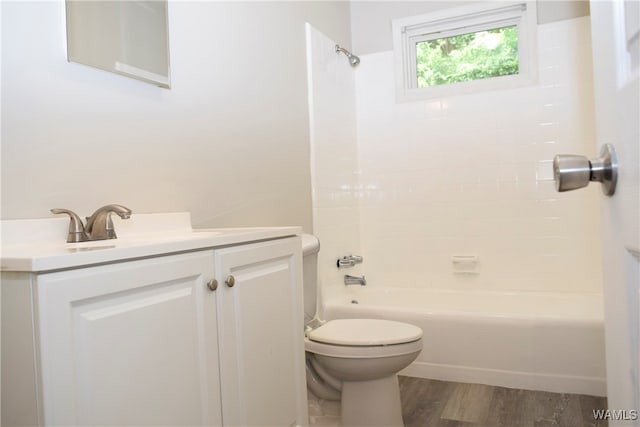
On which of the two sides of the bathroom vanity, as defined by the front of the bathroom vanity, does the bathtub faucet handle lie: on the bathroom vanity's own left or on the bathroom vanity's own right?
on the bathroom vanity's own left

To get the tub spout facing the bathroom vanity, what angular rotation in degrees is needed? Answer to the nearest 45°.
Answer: approximately 90° to its right

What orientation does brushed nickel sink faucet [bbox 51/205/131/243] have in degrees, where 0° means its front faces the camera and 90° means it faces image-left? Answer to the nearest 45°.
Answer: approximately 315°

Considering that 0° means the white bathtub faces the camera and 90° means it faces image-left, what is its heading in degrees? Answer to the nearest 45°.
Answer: approximately 0°

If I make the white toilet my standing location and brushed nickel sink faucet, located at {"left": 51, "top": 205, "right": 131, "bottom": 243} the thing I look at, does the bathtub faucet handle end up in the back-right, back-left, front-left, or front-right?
back-right

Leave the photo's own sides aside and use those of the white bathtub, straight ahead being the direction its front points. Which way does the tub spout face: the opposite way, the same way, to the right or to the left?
to the left

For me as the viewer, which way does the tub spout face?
facing to the right of the viewer
